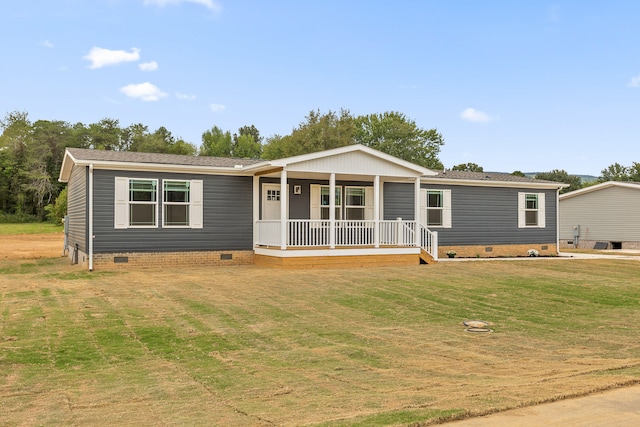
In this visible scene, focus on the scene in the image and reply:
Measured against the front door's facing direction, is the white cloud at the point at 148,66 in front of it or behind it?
behind

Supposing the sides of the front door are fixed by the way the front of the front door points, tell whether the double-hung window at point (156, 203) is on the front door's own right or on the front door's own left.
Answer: on the front door's own right

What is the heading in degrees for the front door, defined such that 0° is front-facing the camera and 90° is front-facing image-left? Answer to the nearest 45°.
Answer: approximately 0°

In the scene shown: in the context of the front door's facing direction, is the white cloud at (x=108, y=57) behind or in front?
behind

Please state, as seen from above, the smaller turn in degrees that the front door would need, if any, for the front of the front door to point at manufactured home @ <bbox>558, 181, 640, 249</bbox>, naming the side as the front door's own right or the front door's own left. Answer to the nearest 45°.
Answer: approximately 135° to the front door's own left

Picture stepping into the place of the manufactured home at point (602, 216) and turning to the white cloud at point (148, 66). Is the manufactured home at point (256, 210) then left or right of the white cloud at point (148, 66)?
left
